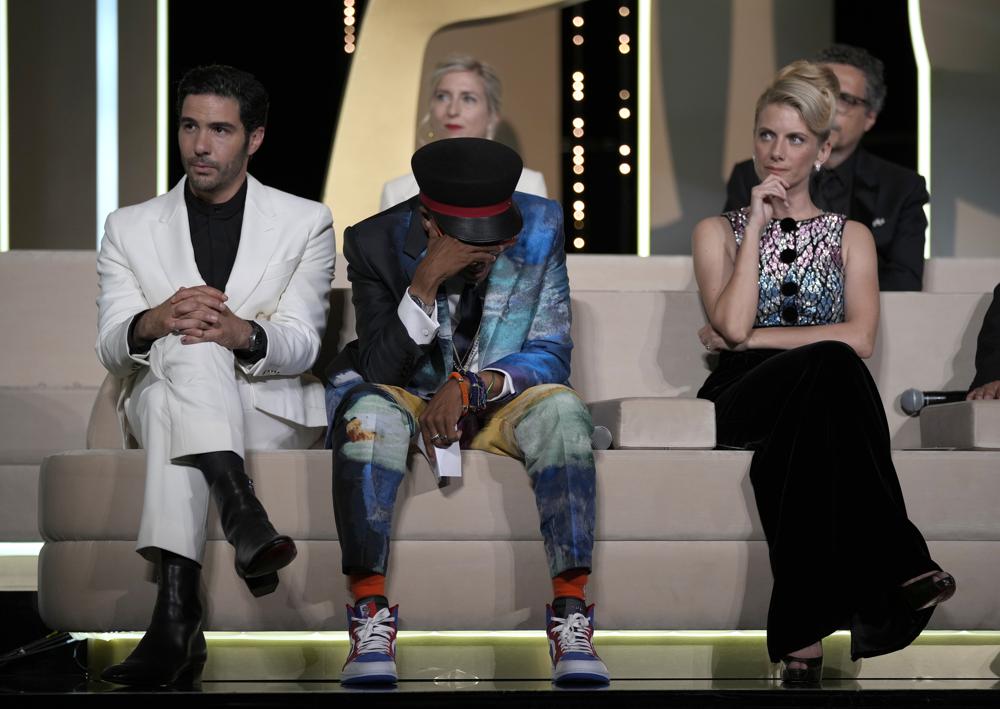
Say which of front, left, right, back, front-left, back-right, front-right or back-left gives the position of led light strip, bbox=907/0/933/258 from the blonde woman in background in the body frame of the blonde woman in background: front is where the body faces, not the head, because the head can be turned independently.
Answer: back-left

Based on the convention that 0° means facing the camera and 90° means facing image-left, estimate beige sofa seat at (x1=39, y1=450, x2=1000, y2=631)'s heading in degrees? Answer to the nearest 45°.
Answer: approximately 0°

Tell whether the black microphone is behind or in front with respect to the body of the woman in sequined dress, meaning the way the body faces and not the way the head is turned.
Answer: behind

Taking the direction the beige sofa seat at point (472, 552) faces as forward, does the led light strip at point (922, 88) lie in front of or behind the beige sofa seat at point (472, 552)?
behind

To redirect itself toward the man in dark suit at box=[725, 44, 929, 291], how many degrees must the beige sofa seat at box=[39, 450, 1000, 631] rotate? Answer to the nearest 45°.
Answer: approximately 135° to its left

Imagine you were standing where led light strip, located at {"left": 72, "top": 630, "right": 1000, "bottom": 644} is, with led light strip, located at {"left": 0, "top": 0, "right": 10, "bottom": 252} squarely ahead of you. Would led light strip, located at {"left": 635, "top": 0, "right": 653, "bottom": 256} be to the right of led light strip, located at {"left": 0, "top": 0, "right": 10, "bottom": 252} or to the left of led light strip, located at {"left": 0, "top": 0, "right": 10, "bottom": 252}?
right

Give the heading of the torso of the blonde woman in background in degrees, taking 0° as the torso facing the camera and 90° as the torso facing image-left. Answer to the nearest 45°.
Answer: approximately 0°

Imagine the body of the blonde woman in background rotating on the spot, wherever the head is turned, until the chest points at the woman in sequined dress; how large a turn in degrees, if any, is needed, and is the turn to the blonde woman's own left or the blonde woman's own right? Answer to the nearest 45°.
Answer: approximately 45° to the blonde woman's own left
